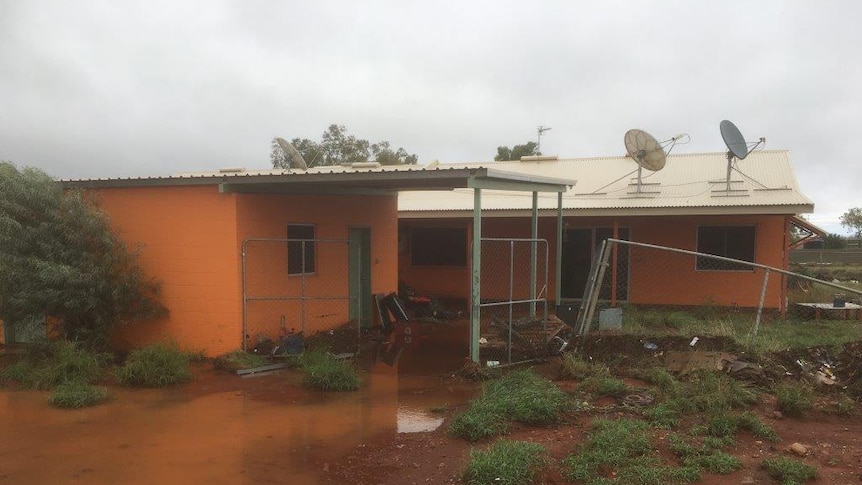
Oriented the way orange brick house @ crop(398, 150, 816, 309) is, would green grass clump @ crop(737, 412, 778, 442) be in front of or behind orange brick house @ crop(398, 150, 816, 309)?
in front

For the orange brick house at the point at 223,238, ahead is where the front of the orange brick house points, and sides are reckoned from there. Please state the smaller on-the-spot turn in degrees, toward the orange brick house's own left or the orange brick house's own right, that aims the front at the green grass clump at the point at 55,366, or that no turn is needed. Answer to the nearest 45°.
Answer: approximately 90° to the orange brick house's own right

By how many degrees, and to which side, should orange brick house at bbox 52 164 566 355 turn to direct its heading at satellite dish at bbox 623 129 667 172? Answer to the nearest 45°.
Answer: approximately 45° to its left

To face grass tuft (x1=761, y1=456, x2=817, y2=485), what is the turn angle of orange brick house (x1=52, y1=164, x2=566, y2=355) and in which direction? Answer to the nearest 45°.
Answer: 0° — it already faces it

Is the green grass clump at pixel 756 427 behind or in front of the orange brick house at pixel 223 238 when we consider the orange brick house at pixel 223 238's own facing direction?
in front

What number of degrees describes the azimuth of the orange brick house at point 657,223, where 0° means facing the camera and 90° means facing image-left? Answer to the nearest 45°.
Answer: approximately 0°

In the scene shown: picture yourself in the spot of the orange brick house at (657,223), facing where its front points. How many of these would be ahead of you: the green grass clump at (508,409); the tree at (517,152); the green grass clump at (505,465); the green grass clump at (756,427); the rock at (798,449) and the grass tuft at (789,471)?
5

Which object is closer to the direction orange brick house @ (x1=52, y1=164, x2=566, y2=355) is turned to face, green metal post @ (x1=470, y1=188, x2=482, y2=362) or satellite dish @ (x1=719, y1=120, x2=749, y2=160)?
the green metal post

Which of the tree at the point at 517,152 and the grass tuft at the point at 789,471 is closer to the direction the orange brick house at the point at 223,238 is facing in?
the grass tuft

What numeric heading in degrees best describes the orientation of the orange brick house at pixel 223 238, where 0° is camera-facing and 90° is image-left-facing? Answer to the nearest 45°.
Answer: approximately 315°

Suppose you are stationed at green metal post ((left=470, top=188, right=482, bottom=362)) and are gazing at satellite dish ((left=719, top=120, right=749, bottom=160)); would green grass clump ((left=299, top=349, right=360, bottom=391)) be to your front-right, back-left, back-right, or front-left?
back-left
